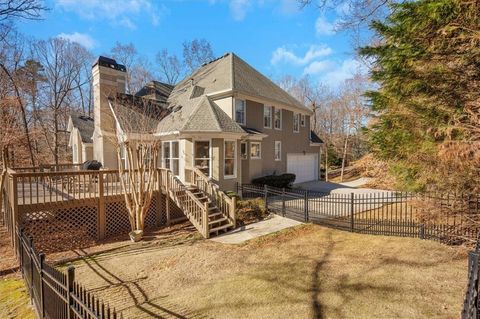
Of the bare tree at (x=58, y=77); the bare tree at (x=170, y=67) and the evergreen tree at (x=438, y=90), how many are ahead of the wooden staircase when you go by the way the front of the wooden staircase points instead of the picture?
1

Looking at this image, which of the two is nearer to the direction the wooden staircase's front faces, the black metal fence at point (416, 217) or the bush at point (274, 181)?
the black metal fence

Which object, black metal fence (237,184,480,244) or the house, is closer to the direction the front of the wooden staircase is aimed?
the black metal fence

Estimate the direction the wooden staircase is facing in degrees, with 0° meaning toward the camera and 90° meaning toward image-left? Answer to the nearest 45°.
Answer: approximately 315°

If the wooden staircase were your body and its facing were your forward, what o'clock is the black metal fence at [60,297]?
The black metal fence is roughly at 2 o'clock from the wooden staircase.

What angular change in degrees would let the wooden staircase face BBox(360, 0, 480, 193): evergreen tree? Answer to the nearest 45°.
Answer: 0° — it already faces it

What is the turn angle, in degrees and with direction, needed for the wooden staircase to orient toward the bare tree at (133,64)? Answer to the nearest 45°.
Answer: approximately 135° to its left

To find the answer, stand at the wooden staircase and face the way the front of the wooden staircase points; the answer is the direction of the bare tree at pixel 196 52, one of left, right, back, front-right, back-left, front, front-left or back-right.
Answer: back-left
